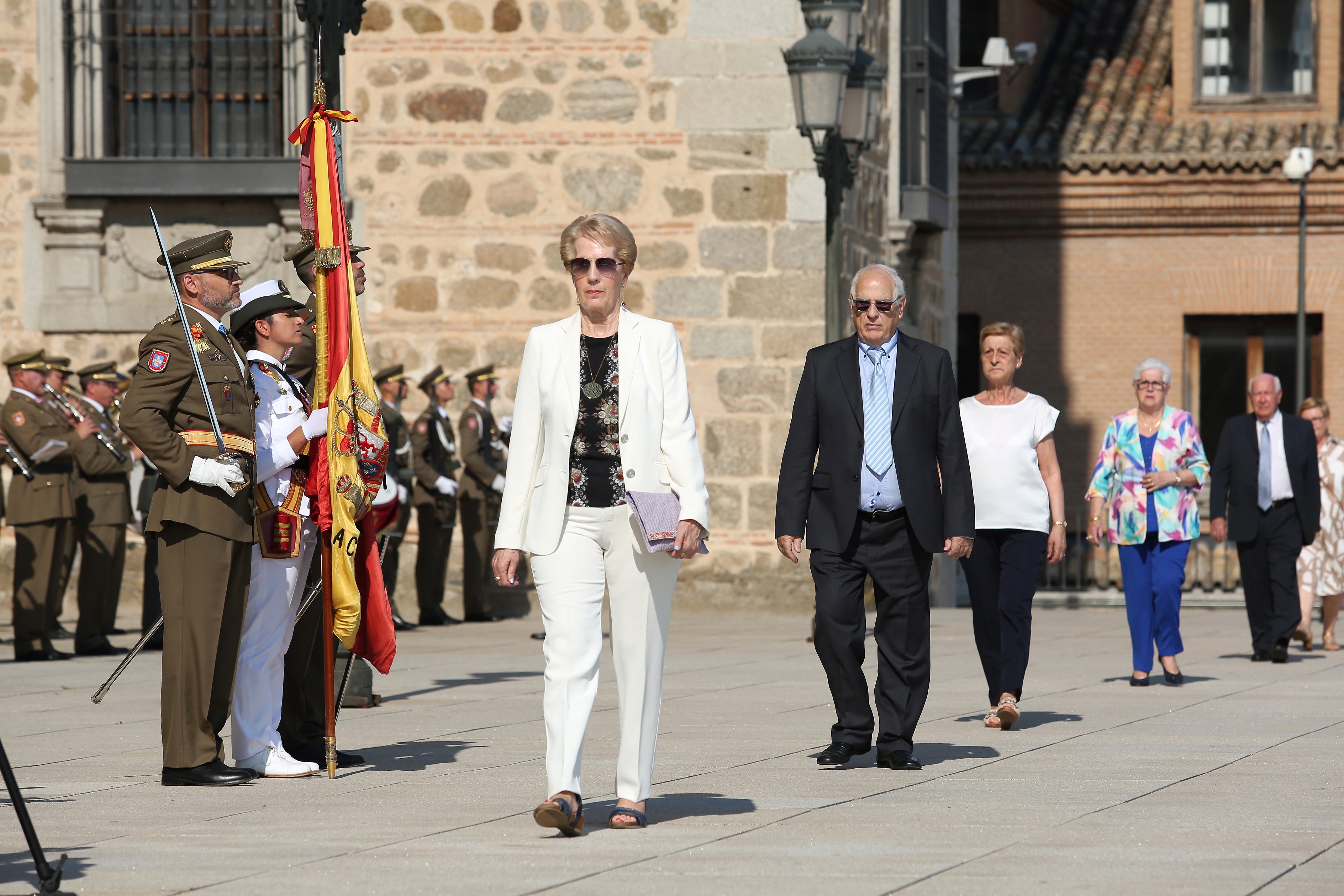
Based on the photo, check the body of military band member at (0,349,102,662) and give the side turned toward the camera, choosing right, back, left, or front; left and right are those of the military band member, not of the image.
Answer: right

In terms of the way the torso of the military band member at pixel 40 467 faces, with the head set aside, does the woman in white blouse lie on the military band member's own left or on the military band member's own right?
on the military band member's own right

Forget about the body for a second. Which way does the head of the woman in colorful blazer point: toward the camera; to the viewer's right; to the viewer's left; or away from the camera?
toward the camera

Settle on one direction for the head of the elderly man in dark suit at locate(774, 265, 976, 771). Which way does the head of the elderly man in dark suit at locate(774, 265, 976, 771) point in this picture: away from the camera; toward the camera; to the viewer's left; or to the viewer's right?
toward the camera

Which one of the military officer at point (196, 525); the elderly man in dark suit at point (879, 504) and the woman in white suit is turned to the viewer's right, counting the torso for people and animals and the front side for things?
the military officer

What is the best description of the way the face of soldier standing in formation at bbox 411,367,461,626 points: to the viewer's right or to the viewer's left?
to the viewer's right

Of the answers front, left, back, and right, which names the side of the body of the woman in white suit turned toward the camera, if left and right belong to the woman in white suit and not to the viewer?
front

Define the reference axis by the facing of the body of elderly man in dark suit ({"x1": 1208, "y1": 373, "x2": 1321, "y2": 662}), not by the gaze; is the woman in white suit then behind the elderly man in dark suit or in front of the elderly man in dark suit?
in front

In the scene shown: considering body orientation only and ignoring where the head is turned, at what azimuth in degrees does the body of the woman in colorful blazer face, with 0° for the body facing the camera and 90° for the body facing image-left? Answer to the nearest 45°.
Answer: approximately 0°

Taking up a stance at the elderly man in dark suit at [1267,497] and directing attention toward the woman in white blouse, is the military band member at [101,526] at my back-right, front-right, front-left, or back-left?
front-right

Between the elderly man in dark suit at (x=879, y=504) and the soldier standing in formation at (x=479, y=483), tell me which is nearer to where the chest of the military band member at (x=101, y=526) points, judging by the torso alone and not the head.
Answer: the soldier standing in formation
